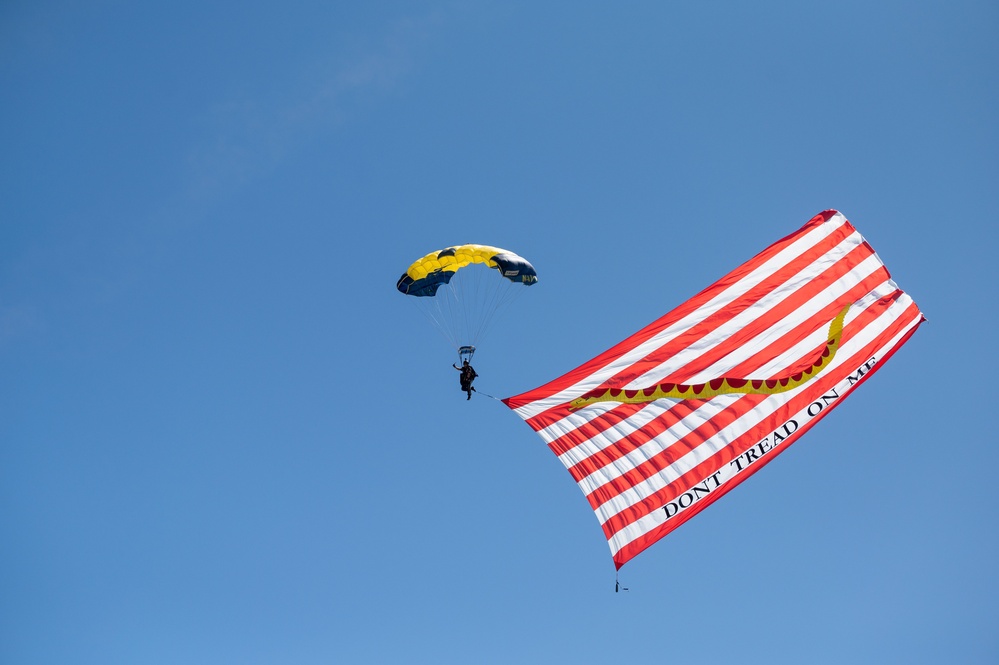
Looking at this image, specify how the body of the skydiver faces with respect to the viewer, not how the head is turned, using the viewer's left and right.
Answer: facing the viewer and to the left of the viewer

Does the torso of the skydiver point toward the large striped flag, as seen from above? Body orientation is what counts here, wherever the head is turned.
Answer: no
